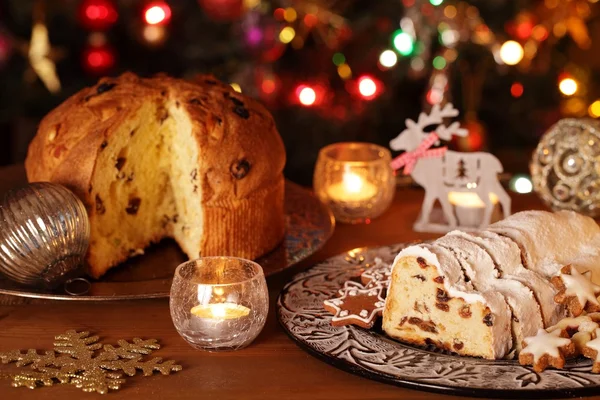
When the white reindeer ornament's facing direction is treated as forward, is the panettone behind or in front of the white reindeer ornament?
in front

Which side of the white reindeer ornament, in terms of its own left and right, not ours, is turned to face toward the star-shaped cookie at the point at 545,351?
left

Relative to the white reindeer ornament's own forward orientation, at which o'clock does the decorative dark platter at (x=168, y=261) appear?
The decorative dark platter is roughly at 11 o'clock from the white reindeer ornament.

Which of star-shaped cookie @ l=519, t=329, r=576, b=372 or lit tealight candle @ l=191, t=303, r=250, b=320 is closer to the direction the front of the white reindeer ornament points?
the lit tealight candle

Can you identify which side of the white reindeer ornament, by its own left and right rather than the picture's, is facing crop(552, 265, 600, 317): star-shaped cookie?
left

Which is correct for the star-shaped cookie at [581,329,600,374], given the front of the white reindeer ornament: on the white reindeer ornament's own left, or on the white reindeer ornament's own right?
on the white reindeer ornament's own left

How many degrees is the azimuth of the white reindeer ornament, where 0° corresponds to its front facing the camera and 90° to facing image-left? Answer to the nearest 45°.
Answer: approximately 90°

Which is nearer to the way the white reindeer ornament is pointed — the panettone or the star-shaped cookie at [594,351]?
the panettone

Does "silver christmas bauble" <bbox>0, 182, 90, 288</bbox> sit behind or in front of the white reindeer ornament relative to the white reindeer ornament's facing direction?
in front

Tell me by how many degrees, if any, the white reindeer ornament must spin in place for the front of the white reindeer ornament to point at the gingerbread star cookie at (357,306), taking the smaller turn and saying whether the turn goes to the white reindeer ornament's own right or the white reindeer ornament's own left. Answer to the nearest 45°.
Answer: approximately 90° to the white reindeer ornament's own left
